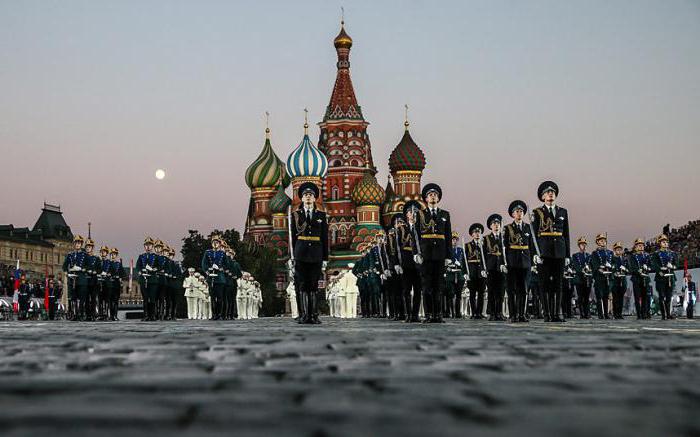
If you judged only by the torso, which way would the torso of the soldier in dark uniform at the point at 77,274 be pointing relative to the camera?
toward the camera

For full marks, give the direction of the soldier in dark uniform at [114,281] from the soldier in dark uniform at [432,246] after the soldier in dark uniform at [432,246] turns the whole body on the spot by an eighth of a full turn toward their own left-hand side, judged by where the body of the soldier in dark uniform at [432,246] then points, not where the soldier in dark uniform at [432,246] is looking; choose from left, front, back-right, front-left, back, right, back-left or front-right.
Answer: back

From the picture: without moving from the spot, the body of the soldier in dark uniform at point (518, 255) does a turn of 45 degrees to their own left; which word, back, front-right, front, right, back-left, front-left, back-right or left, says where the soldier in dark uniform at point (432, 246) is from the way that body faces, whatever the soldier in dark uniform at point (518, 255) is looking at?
right

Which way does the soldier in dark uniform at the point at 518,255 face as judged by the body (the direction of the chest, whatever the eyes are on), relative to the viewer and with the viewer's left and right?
facing the viewer

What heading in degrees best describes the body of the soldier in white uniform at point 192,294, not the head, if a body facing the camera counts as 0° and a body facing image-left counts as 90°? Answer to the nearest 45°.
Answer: approximately 0°

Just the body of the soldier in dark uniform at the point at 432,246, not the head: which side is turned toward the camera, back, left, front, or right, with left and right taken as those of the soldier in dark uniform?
front

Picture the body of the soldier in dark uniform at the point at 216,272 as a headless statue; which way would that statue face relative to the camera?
toward the camera

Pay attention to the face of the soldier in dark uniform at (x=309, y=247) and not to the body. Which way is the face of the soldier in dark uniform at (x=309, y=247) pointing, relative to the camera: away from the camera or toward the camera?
toward the camera

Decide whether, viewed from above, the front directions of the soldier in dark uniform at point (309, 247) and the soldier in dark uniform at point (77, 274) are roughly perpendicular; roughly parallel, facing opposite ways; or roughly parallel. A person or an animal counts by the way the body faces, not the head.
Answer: roughly parallel

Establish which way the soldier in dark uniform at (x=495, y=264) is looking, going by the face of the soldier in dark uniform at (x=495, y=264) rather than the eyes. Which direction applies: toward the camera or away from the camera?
toward the camera

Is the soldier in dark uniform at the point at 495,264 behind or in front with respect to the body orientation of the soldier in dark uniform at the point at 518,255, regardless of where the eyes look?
behind
